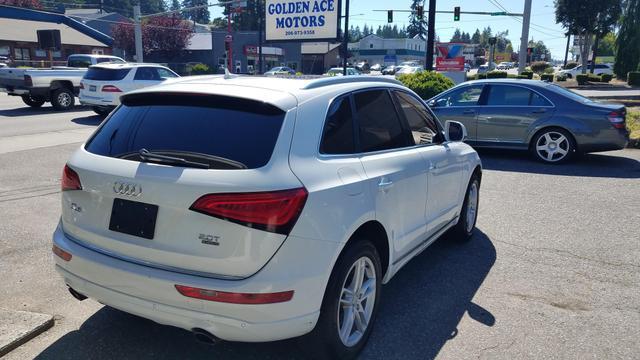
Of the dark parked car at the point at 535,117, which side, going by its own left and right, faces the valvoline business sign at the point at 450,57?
right

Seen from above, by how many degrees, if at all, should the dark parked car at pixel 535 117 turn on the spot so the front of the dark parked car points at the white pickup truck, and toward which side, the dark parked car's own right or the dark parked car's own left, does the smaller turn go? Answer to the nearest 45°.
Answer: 0° — it already faces it

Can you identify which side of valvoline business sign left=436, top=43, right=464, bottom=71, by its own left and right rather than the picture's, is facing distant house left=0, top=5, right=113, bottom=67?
right

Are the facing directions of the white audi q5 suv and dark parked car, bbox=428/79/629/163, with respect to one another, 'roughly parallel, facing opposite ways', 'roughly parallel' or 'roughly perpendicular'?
roughly perpendicular

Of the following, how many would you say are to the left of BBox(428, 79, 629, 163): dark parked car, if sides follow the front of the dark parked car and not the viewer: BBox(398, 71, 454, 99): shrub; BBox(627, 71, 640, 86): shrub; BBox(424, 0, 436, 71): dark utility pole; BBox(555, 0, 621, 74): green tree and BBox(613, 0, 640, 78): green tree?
0

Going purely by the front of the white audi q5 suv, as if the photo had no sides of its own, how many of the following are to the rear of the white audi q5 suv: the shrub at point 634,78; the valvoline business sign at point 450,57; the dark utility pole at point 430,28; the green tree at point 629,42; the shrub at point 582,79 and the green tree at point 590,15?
0

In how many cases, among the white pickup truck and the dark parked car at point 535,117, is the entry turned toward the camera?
0

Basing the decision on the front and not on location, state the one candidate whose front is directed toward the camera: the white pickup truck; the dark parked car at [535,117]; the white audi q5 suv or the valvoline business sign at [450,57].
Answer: the valvoline business sign

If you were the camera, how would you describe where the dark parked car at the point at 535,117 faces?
facing to the left of the viewer

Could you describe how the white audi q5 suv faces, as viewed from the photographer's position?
facing away from the viewer and to the right of the viewer

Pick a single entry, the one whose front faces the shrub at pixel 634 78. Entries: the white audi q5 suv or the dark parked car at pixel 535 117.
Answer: the white audi q5 suv

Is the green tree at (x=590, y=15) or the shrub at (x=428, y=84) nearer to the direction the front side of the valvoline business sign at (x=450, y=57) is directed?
the shrub

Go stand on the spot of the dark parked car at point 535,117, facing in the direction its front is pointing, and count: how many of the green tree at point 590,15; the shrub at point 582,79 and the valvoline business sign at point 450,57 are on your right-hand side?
3

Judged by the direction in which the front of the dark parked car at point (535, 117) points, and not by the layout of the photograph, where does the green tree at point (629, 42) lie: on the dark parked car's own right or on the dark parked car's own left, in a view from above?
on the dark parked car's own right

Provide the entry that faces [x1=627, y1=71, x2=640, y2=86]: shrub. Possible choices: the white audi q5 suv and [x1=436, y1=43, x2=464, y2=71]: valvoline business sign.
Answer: the white audi q5 suv

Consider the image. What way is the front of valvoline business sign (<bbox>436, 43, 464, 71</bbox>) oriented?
toward the camera
